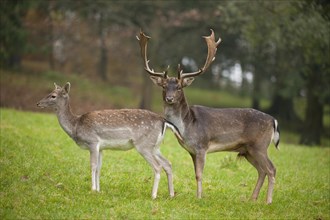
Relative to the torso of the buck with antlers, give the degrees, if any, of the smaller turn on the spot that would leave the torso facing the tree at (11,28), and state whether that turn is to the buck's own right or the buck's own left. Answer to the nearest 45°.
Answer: approximately 45° to the buck's own right

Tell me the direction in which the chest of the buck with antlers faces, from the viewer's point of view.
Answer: to the viewer's left

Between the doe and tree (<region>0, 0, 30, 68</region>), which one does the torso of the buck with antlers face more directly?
the doe

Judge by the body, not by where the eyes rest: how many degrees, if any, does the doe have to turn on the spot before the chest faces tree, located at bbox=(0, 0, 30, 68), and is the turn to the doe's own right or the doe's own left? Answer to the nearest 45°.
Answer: approximately 90° to the doe's own right

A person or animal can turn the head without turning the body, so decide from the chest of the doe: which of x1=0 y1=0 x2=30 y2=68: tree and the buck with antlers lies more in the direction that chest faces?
the tree

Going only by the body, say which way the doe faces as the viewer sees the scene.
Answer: to the viewer's left

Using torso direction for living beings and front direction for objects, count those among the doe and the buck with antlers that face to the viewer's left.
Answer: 2

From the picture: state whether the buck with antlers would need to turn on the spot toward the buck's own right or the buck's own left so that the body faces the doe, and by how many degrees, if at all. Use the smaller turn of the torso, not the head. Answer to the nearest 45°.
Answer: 0° — it already faces it

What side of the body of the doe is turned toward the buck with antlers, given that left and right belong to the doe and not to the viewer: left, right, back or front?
back
